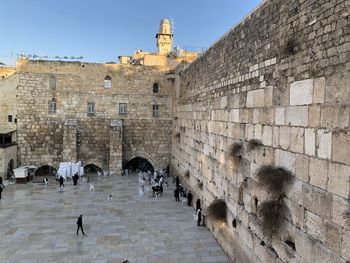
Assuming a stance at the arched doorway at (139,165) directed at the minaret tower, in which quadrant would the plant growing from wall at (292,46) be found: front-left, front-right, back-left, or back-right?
back-right

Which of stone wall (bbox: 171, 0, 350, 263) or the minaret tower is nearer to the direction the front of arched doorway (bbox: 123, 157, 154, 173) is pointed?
the stone wall

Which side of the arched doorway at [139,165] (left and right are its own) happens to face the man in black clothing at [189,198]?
front

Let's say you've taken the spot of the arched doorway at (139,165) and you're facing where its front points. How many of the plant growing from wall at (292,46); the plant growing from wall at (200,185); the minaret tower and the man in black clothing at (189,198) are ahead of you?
3

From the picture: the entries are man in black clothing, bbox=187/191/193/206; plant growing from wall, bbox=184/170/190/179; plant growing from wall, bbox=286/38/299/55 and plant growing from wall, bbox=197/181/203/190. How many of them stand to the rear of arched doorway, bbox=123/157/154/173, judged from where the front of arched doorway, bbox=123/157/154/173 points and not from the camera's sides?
0

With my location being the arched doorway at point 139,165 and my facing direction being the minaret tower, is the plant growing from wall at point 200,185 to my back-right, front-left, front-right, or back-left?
back-right

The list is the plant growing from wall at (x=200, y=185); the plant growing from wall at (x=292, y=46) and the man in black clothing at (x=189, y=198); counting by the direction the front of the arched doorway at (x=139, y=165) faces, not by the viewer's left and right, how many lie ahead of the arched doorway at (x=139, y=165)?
3

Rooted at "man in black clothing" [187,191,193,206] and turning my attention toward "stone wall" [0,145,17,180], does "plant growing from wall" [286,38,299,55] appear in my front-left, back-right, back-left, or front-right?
back-left

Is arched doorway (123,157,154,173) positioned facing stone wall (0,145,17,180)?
no

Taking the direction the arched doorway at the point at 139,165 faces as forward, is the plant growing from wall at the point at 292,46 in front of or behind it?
in front

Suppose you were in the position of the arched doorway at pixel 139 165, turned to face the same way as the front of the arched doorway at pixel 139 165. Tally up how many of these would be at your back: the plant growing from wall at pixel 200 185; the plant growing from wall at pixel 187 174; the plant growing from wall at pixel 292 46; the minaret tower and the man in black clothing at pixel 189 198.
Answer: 1

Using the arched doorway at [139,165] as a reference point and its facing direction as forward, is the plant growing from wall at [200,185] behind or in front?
in front

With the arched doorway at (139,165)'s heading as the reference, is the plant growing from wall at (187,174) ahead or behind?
ahead

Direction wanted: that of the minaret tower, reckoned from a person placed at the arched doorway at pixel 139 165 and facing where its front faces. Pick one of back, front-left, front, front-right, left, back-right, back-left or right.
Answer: back

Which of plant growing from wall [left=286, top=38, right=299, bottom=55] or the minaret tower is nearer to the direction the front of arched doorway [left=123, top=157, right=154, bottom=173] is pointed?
the plant growing from wall

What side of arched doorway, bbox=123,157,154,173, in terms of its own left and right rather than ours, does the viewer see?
front

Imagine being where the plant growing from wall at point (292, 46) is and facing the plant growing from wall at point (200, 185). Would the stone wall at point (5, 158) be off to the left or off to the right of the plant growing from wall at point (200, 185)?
left
